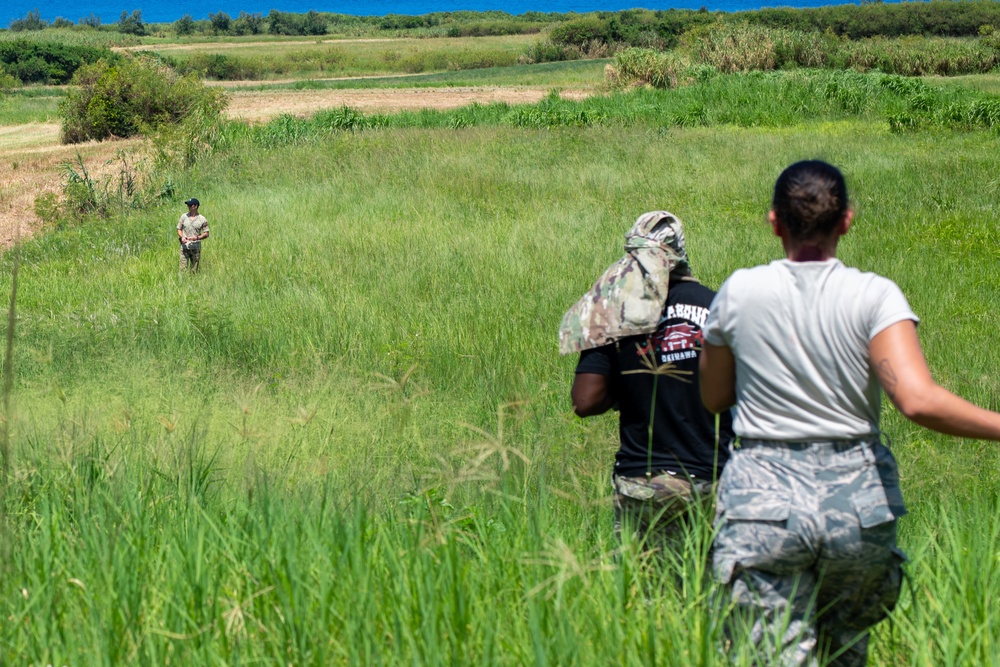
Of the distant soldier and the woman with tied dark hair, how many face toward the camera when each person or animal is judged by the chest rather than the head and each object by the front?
1

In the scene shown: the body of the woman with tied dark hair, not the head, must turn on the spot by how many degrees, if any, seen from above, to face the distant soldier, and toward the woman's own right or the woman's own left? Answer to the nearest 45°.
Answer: approximately 45° to the woman's own left

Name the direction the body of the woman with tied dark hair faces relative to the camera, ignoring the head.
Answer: away from the camera

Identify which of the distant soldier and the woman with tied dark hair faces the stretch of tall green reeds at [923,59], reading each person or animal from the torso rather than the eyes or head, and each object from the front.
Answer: the woman with tied dark hair

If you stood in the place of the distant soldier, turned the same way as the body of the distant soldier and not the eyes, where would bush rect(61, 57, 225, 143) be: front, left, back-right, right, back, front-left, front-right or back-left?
back

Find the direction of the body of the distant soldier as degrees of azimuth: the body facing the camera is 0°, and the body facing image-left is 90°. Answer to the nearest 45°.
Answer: approximately 0°

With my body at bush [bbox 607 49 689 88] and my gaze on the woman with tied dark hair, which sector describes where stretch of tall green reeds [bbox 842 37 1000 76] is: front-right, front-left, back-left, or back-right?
back-left

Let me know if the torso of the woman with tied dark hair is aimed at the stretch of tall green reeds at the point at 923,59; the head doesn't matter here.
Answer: yes

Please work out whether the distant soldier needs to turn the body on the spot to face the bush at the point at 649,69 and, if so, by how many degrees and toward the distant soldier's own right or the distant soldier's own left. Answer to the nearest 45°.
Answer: approximately 135° to the distant soldier's own left
